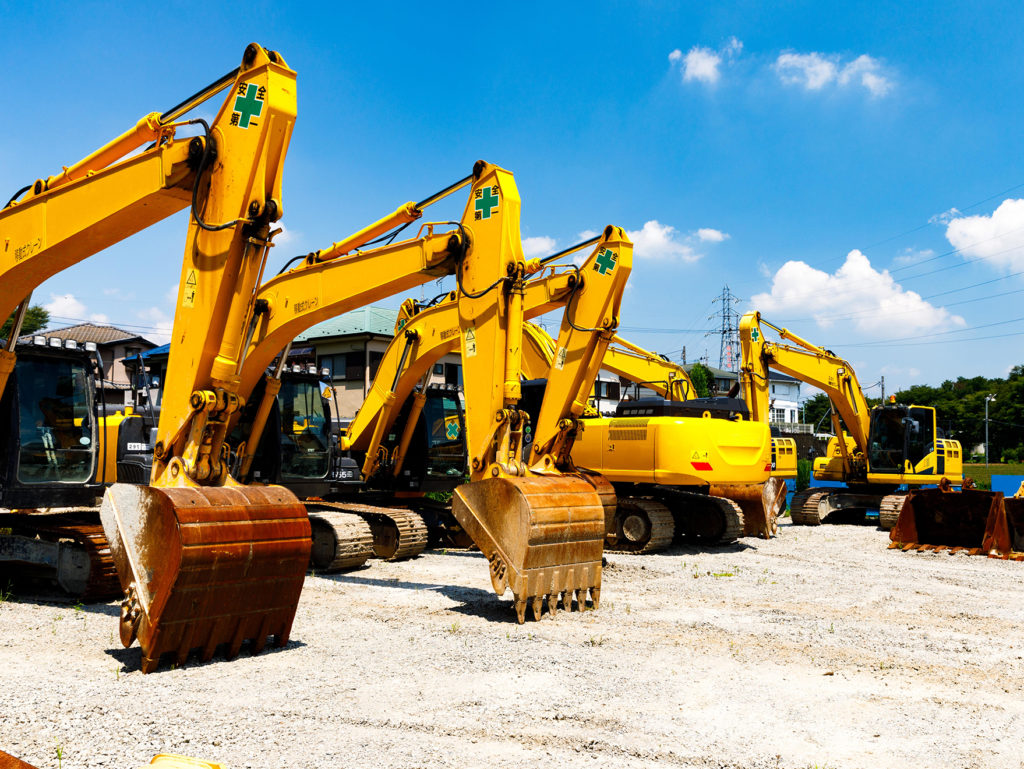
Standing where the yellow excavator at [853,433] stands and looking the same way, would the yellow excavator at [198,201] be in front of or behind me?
in front

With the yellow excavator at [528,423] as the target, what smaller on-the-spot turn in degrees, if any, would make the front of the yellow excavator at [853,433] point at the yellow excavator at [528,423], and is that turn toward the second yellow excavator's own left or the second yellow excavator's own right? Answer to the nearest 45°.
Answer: approximately 45° to the second yellow excavator's own left

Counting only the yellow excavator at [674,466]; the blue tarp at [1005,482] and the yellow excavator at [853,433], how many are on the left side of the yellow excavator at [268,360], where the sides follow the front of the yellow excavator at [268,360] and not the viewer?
3

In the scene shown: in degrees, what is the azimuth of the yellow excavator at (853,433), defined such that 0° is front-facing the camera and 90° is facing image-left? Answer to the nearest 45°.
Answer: approximately 45°

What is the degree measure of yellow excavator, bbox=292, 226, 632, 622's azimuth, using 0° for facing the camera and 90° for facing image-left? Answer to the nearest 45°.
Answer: approximately 315°

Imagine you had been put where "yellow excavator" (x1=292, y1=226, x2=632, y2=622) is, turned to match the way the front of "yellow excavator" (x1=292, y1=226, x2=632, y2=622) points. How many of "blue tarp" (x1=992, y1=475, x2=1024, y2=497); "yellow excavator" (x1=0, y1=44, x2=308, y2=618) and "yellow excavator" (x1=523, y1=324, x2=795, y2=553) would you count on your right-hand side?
1

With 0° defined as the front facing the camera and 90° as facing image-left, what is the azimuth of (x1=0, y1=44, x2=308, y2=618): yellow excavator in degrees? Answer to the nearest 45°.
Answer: approximately 315°

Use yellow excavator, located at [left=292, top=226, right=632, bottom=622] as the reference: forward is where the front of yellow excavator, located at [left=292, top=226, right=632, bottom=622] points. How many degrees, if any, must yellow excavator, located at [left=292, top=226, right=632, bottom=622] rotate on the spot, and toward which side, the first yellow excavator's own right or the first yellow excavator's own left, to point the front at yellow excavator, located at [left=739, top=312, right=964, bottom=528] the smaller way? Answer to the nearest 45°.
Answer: approximately 90° to the first yellow excavator's own left

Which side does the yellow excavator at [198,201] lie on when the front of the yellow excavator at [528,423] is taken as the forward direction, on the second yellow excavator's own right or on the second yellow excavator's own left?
on the second yellow excavator's own right

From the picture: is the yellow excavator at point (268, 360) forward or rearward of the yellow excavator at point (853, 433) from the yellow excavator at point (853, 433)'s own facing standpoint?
forward

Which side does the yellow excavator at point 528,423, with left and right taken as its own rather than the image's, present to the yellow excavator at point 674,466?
left

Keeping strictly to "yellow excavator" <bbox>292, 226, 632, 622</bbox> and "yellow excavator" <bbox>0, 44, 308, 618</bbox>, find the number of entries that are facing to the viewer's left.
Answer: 0

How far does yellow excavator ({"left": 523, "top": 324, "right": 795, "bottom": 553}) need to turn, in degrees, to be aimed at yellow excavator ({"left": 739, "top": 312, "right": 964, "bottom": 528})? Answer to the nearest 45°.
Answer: approximately 90° to its right
